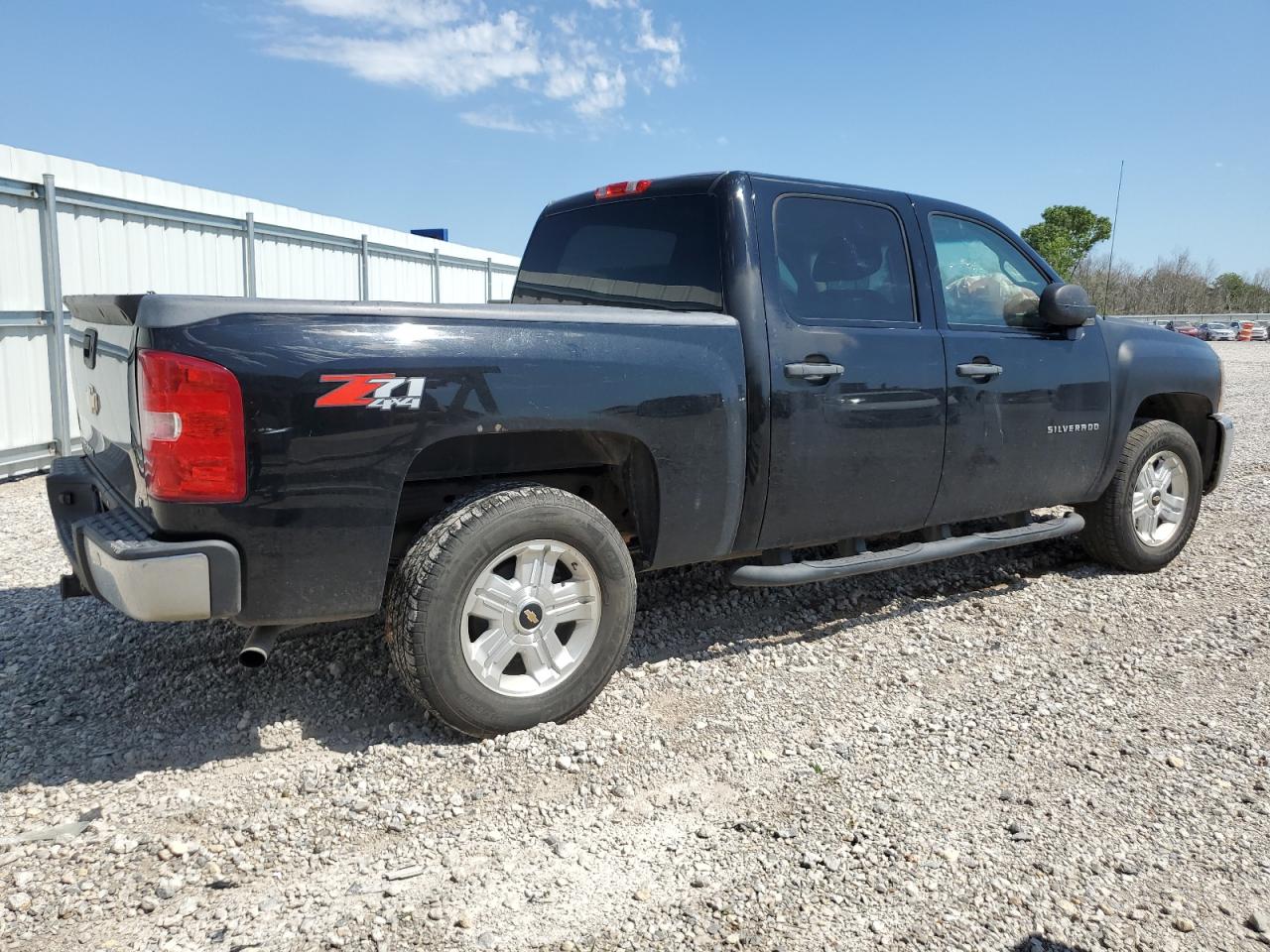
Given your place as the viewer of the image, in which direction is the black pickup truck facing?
facing away from the viewer and to the right of the viewer

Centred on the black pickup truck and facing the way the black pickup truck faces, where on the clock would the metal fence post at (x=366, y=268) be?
The metal fence post is roughly at 10 o'clock from the black pickup truck.

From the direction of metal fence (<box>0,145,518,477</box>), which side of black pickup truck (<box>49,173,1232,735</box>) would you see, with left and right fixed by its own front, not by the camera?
left
